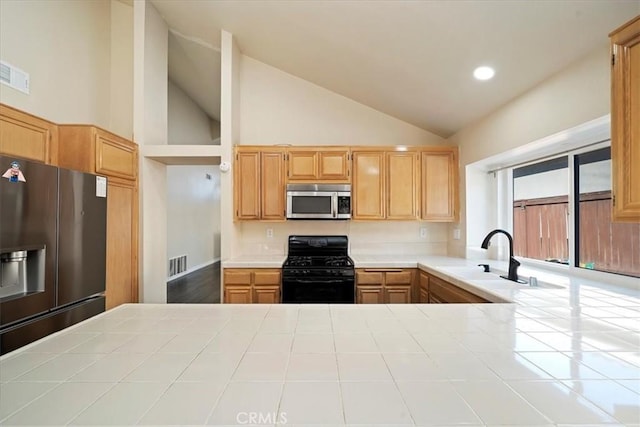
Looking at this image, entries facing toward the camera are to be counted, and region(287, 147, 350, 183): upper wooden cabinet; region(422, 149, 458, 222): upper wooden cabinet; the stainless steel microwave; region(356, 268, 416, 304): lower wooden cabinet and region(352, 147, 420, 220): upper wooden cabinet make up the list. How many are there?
5

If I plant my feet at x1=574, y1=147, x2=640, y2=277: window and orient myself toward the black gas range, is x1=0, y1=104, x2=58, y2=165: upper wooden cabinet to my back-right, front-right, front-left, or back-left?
front-left

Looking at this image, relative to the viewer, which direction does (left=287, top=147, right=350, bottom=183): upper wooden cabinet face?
toward the camera

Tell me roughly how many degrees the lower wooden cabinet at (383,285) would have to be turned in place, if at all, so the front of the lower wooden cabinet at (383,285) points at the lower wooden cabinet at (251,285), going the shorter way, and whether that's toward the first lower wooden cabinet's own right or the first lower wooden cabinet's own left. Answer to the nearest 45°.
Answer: approximately 90° to the first lower wooden cabinet's own right

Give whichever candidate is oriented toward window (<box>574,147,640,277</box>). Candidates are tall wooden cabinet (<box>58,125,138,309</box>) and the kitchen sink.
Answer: the tall wooden cabinet

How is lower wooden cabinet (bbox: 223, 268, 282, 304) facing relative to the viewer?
toward the camera

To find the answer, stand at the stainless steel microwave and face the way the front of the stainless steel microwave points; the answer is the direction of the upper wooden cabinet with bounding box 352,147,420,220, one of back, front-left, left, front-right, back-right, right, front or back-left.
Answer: left

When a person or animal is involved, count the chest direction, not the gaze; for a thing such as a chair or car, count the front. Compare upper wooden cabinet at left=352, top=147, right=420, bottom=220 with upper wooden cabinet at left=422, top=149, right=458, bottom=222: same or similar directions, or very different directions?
same or similar directions

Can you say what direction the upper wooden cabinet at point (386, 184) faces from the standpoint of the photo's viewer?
facing the viewer

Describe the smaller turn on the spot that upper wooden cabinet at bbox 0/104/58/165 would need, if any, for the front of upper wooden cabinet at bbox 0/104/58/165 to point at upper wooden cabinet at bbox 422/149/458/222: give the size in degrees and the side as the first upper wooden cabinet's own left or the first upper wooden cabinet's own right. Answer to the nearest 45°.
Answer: approximately 45° to the first upper wooden cabinet's own left

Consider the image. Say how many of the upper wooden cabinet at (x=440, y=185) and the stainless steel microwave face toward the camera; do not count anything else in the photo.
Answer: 2

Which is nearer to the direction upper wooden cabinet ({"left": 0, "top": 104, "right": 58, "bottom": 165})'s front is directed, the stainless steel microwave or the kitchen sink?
the kitchen sink

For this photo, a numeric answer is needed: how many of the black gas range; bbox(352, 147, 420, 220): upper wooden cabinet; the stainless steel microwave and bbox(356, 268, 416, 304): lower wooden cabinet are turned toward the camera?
4

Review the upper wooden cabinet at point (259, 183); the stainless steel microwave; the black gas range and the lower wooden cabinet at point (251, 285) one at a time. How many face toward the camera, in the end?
4

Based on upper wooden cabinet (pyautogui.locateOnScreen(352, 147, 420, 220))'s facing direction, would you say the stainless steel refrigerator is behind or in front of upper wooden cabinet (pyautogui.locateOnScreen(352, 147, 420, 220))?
in front
